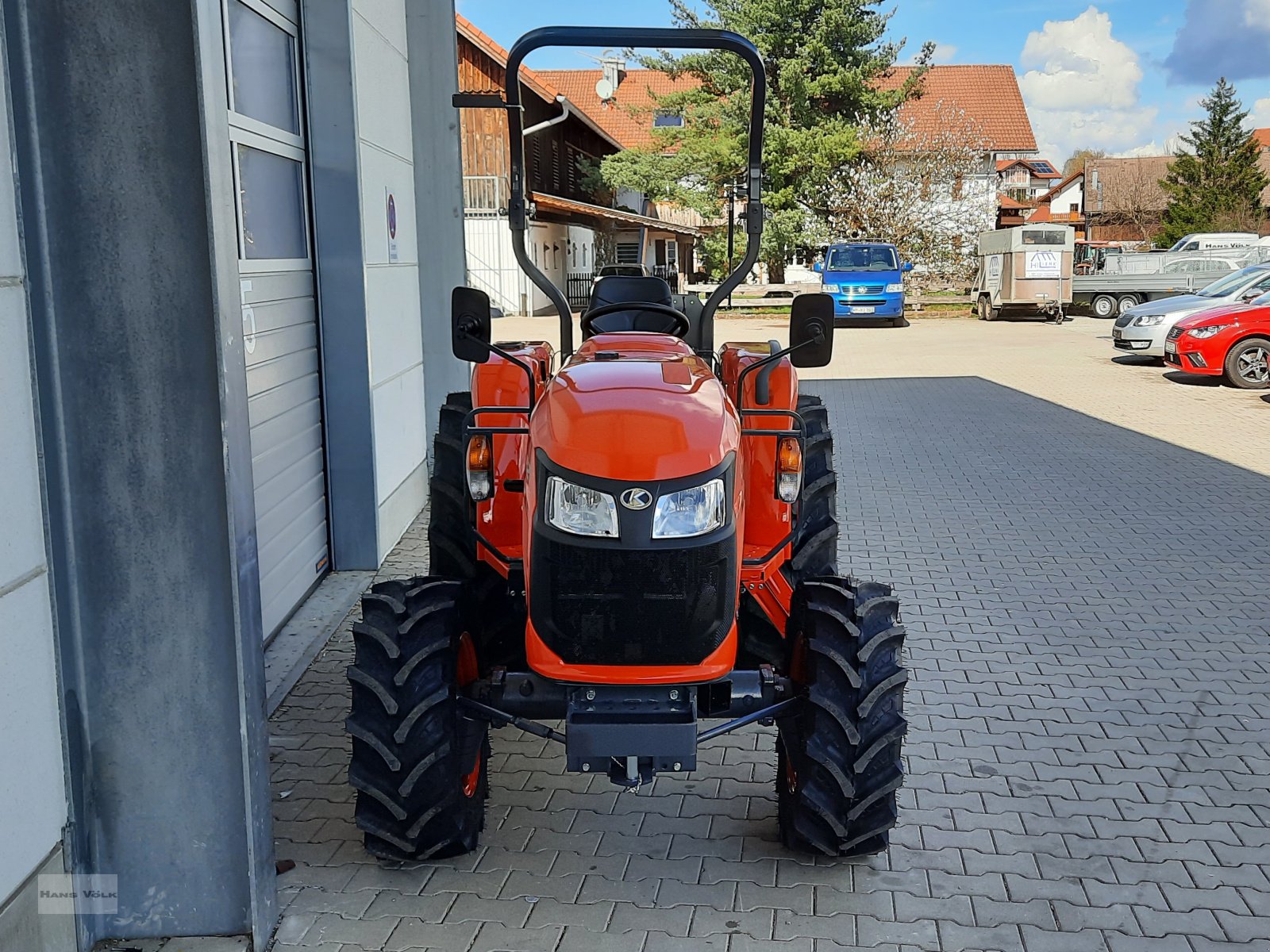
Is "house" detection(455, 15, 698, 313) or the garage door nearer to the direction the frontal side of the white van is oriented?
the house

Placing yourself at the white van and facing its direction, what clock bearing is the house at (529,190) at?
The house is roughly at 11 o'clock from the white van.

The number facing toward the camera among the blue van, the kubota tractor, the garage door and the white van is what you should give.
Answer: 2

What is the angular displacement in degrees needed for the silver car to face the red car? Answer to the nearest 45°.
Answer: approximately 45° to its left

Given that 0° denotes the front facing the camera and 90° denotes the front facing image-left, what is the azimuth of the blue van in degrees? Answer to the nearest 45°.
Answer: approximately 0°

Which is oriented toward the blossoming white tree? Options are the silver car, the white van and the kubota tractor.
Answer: the white van

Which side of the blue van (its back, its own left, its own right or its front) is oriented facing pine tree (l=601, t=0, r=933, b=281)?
back

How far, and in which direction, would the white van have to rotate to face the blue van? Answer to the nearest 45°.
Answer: approximately 45° to its left

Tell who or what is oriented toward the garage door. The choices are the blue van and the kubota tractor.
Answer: the blue van

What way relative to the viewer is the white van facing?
to the viewer's left

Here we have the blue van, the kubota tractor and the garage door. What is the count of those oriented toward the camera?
2
